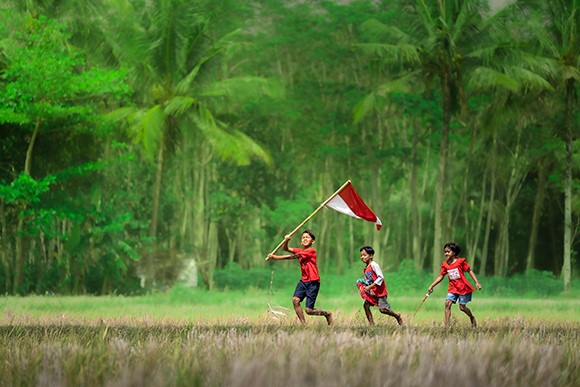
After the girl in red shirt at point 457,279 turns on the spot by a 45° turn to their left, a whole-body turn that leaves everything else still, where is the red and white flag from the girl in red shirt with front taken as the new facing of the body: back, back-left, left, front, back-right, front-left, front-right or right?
right

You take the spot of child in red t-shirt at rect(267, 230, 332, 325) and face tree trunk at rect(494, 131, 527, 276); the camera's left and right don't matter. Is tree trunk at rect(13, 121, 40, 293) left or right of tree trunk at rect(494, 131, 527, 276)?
left

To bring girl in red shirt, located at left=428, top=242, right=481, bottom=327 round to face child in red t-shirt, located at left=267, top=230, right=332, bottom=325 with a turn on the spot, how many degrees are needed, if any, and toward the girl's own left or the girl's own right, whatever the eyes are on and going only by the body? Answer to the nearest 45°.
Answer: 0° — they already face them

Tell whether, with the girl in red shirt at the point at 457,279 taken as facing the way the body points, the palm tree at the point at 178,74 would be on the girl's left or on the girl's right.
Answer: on the girl's right

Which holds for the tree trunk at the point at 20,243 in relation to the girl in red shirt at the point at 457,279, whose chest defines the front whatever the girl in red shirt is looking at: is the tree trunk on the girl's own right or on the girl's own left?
on the girl's own right

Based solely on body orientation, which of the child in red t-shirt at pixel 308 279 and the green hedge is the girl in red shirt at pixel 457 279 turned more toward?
the child in red t-shirt

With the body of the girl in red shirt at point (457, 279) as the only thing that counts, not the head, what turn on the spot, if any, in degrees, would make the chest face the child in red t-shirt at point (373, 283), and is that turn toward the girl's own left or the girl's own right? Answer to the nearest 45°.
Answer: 0° — they already face them

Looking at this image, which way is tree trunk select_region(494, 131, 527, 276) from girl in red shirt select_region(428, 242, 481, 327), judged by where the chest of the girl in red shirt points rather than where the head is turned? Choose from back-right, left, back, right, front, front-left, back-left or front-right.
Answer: back-right

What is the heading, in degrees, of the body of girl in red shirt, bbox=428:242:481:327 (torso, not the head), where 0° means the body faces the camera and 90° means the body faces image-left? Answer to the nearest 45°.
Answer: approximately 45°

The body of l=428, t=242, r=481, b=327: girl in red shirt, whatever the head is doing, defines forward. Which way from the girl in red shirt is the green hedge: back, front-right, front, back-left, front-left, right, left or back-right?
back-right

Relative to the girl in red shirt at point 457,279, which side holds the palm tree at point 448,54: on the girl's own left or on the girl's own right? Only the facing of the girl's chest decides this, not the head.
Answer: on the girl's own right

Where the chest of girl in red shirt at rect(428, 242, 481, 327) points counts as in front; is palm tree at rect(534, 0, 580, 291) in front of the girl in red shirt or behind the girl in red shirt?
behind
